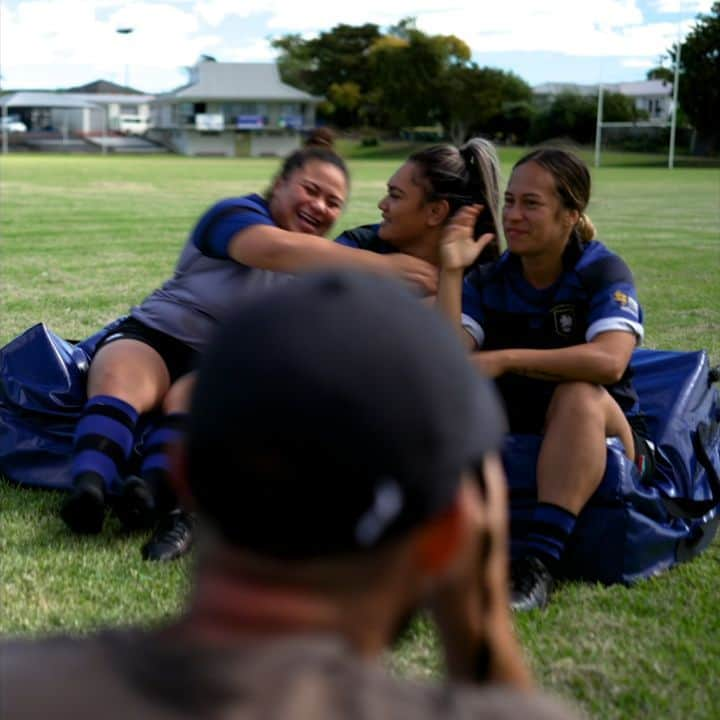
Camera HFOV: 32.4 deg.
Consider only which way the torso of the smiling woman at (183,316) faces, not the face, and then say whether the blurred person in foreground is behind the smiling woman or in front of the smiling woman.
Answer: in front

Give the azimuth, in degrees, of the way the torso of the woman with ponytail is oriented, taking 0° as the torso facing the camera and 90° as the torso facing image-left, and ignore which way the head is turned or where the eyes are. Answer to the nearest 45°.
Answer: approximately 90°

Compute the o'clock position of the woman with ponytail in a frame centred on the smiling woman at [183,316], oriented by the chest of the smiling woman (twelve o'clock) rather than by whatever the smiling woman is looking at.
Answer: The woman with ponytail is roughly at 11 o'clock from the smiling woman.

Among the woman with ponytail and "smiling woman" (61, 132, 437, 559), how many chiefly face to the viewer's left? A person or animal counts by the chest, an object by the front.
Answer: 1

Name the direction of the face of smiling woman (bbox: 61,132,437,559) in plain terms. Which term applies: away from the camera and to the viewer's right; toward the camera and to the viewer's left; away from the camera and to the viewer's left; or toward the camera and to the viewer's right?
toward the camera and to the viewer's right

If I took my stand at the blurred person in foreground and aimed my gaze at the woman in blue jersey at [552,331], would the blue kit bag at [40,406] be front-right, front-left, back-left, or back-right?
front-left

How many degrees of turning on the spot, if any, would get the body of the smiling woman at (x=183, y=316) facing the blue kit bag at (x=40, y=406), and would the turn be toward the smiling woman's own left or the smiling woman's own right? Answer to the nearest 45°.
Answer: approximately 90° to the smiling woman's own right

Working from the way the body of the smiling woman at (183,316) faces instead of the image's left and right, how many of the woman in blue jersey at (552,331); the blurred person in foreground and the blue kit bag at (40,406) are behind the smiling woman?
1

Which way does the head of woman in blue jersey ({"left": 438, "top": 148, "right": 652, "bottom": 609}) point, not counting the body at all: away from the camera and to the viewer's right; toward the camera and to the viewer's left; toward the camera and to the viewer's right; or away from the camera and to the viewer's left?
toward the camera and to the viewer's left

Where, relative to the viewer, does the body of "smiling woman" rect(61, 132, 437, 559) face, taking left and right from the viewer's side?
facing the viewer and to the right of the viewer
